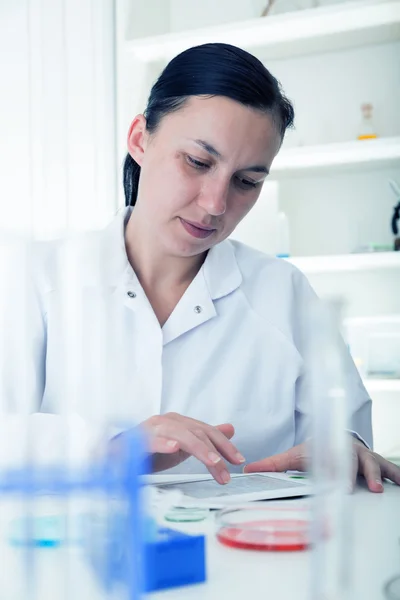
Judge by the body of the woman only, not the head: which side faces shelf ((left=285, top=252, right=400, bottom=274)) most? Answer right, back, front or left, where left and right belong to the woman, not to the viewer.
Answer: back

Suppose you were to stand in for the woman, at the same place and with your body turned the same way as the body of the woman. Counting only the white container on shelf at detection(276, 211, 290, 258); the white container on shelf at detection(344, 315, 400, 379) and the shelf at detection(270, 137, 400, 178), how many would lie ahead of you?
0

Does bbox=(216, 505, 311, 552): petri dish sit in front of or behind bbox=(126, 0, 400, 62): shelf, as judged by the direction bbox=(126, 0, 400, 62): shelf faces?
in front

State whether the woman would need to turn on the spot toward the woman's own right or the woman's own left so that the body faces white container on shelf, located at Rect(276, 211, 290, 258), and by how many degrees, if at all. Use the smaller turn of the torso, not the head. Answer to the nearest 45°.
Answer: approximately 180°

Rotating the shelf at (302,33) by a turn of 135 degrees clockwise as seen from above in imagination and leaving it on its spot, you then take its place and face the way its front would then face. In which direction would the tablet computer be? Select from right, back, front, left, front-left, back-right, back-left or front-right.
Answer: back

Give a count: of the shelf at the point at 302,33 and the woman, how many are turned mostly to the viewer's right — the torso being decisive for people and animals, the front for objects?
0

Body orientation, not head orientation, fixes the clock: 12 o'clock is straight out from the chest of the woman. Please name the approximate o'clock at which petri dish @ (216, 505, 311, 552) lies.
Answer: The petri dish is roughly at 12 o'clock from the woman.

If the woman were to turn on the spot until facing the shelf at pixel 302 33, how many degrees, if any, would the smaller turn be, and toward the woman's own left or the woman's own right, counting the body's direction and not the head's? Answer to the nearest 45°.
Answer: approximately 180°

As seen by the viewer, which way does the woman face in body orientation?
toward the camera

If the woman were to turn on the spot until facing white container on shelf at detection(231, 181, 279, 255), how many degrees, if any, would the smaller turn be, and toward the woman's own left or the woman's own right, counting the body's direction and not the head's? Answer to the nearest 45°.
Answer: approximately 180°

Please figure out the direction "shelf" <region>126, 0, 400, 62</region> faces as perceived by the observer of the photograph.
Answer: facing the viewer and to the left of the viewer
